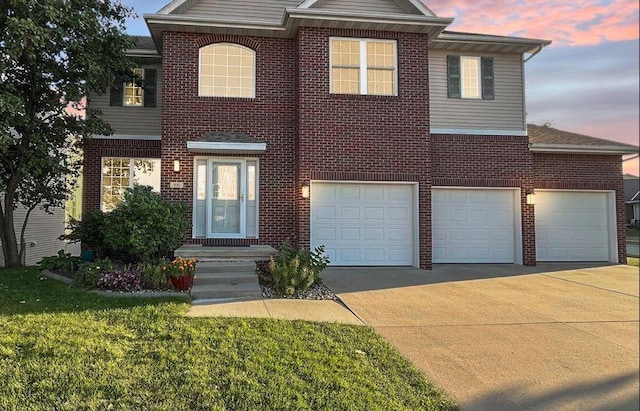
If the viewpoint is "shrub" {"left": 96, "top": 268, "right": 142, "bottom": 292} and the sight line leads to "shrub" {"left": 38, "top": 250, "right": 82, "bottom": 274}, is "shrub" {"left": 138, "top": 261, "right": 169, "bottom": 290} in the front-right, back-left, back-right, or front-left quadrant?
back-right

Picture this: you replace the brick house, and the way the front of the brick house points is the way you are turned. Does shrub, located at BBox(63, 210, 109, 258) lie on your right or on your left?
on your right

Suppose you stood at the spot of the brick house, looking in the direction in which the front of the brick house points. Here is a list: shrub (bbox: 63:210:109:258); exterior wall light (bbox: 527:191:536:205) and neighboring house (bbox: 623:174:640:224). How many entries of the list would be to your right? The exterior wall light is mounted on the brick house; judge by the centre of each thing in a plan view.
1

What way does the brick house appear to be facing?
toward the camera

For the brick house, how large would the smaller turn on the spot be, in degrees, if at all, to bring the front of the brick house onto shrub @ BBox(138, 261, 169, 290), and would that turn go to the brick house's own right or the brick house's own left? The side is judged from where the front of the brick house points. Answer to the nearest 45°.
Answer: approximately 45° to the brick house's own right

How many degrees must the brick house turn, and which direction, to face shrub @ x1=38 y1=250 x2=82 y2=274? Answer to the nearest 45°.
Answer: approximately 45° to its right

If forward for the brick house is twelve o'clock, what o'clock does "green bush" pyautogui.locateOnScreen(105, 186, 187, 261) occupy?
The green bush is roughly at 2 o'clock from the brick house.

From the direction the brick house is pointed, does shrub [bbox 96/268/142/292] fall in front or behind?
in front

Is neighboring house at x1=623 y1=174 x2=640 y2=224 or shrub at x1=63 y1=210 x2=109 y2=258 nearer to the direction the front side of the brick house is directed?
the shrub
